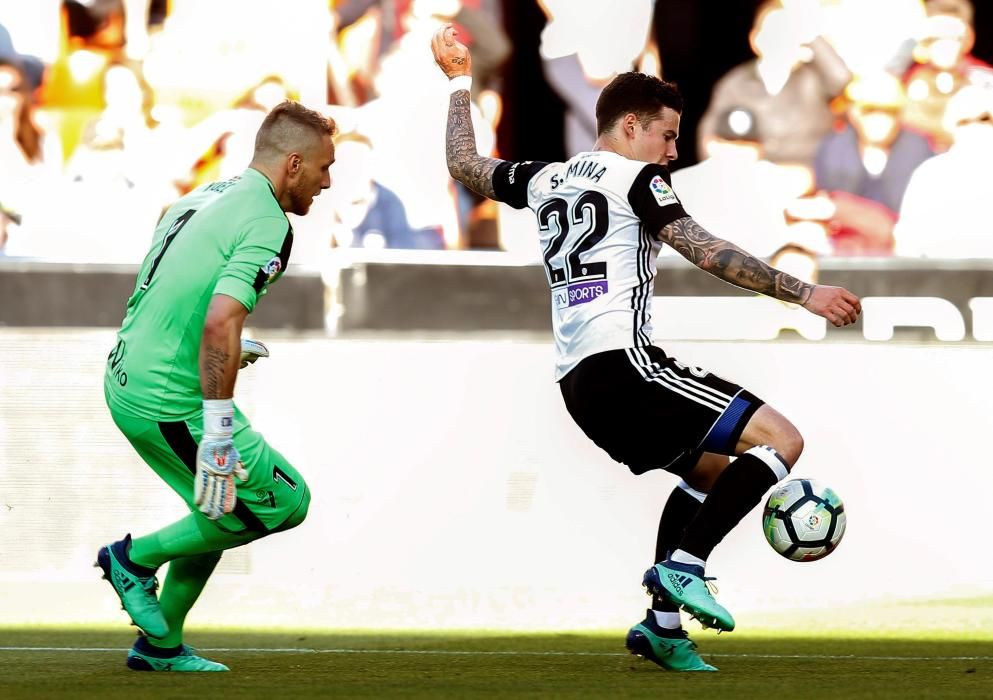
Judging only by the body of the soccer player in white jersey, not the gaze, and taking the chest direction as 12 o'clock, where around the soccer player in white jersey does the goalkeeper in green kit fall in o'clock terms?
The goalkeeper in green kit is roughly at 7 o'clock from the soccer player in white jersey.

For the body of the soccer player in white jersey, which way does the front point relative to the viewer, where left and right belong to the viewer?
facing away from the viewer and to the right of the viewer

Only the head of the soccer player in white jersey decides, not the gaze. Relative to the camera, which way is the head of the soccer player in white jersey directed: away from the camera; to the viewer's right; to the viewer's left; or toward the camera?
to the viewer's right

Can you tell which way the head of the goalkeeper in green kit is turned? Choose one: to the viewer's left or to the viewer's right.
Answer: to the viewer's right
